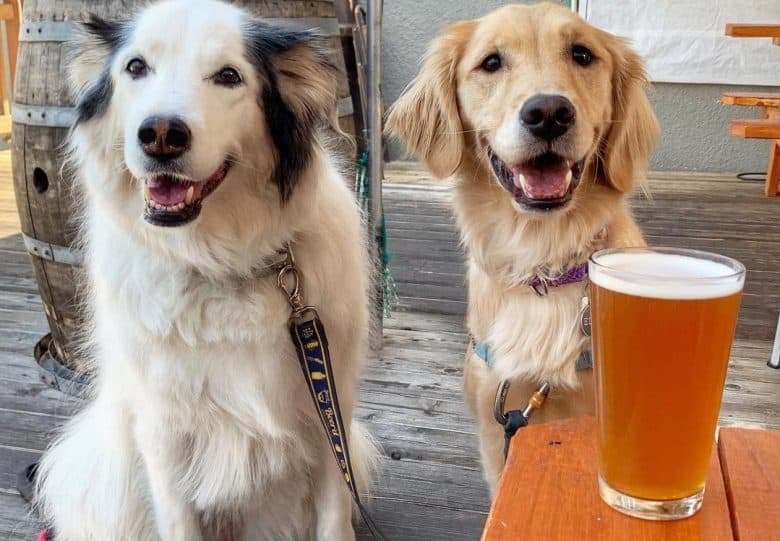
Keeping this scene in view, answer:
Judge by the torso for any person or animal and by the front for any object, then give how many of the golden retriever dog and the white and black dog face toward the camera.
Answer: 2

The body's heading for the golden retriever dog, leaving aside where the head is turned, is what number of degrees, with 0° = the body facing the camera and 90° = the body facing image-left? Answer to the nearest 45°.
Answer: approximately 0°

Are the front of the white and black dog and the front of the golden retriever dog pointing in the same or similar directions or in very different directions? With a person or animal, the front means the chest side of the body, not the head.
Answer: same or similar directions

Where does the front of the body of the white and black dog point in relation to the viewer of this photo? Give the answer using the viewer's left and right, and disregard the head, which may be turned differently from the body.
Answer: facing the viewer

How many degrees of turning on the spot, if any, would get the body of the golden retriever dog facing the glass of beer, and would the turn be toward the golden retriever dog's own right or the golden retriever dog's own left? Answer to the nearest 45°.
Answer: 0° — it already faces it

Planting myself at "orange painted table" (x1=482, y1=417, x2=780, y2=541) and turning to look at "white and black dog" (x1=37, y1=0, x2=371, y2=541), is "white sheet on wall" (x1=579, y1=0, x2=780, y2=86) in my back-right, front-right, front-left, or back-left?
front-right

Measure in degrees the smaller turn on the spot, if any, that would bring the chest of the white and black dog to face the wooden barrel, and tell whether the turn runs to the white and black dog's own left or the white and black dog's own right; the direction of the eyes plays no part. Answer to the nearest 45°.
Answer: approximately 180°

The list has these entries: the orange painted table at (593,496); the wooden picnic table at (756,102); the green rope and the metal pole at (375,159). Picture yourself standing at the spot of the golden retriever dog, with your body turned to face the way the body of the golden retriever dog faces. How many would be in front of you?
1

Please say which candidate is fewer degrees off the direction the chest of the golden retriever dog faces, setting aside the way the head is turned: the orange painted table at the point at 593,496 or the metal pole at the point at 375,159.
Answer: the orange painted table

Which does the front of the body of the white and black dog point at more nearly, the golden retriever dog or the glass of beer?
the glass of beer
